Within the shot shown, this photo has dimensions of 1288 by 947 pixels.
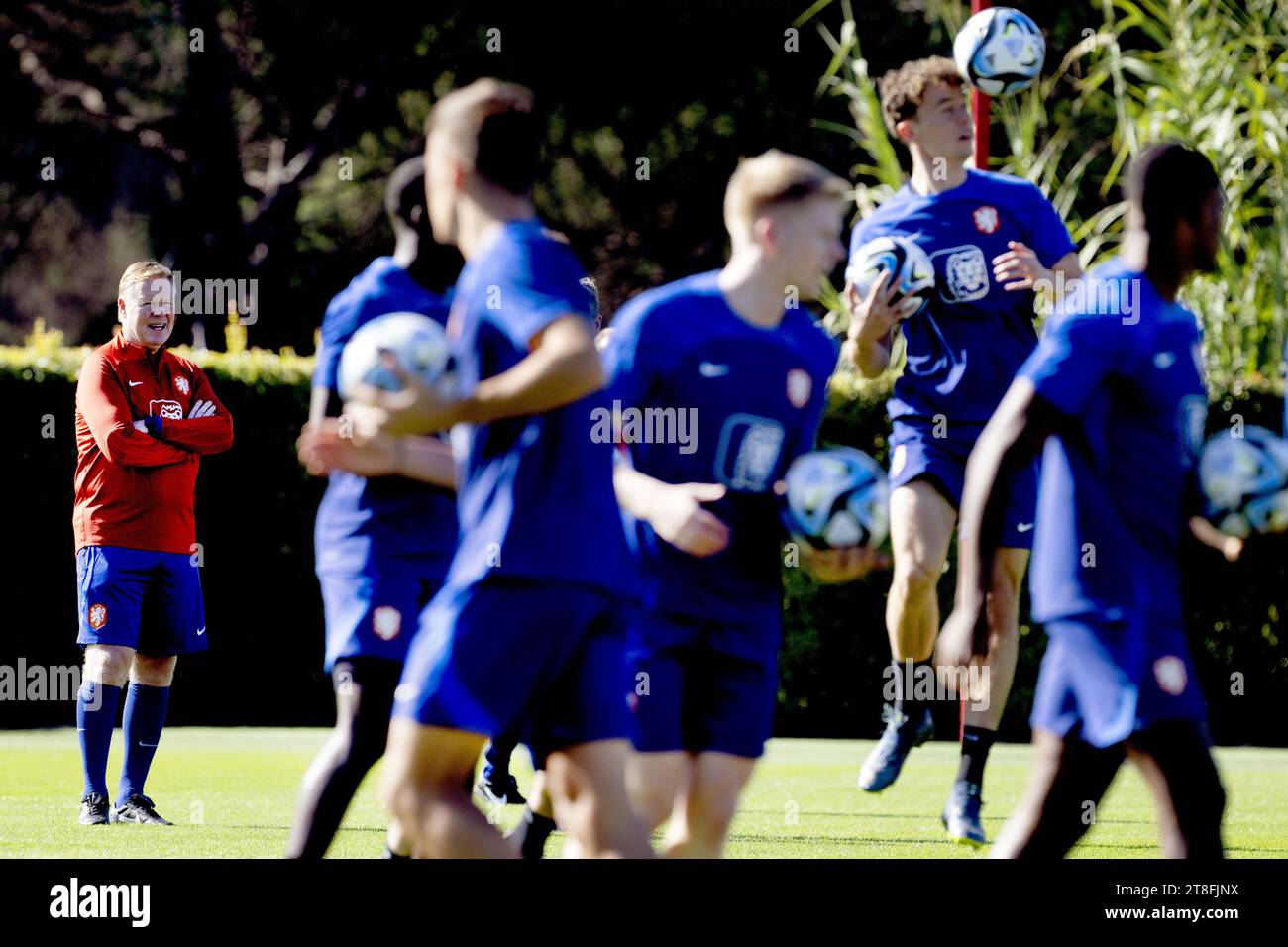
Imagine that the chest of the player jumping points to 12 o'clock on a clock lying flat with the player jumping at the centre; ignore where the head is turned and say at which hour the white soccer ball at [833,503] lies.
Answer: The white soccer ball is roughly at 12 o'clock from the player jumping.

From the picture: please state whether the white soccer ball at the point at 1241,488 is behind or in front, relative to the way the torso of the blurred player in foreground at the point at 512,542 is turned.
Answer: behind

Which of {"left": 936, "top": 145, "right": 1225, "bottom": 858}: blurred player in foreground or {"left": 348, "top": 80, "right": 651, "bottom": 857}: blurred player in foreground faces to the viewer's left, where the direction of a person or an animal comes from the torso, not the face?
{"left": 348, "top": 80, "right": 651, "bottom": 857}: blurred player in foreground

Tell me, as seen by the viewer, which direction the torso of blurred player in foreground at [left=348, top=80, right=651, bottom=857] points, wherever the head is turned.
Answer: to the viewer's left

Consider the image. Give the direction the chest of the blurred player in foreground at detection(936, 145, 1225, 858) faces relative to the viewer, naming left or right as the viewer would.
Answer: facing to the right of the viewer

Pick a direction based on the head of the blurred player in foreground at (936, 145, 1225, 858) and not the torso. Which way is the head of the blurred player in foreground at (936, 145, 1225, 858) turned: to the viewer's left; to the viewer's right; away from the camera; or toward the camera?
to the viewer's right

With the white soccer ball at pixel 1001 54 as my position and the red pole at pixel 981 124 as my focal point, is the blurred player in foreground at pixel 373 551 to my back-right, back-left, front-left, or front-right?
back-left

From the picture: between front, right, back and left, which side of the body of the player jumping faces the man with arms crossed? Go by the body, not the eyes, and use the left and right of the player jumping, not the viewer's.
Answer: right

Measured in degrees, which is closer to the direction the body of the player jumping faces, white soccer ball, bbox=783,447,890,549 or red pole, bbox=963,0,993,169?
the white soccer ball
